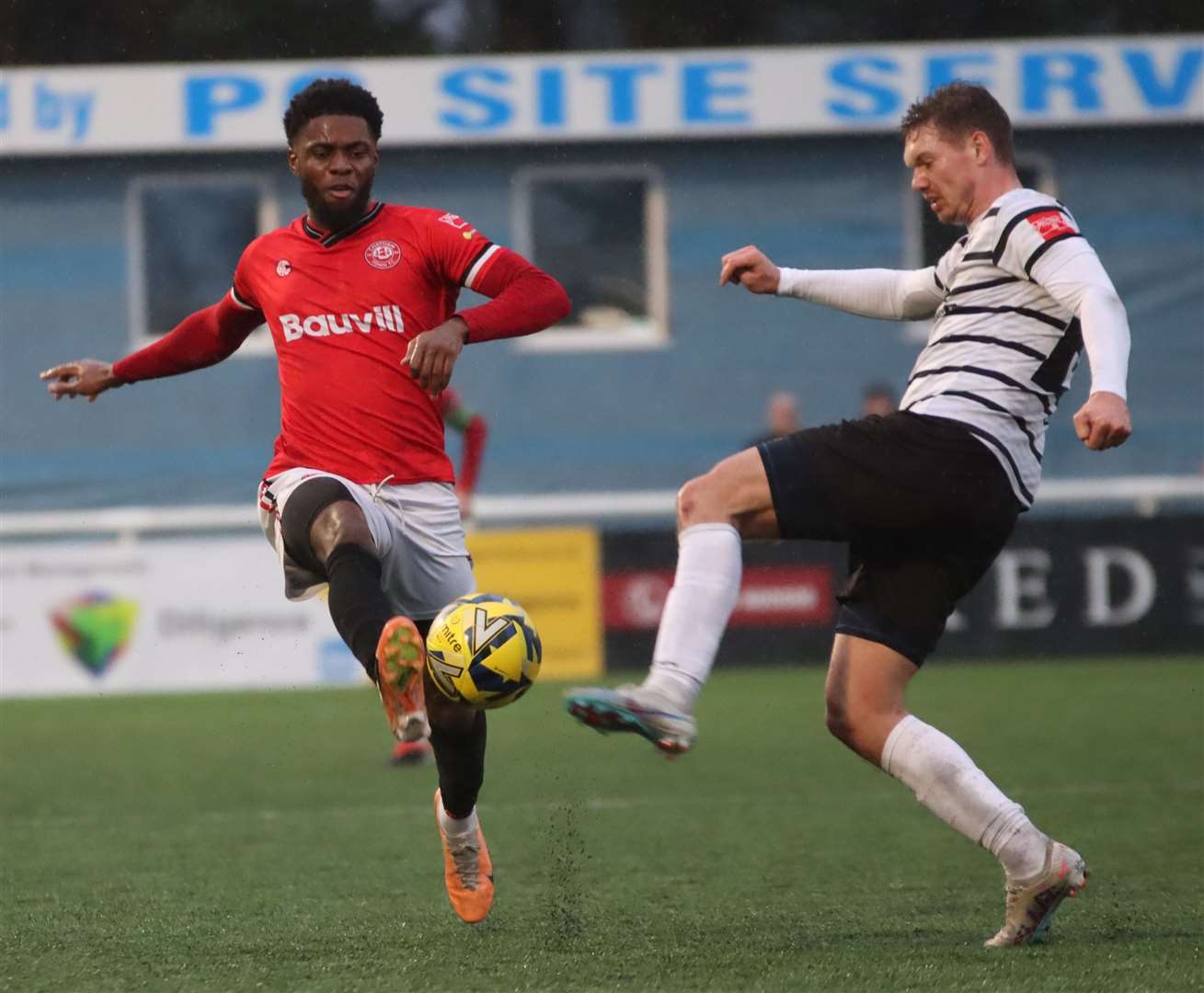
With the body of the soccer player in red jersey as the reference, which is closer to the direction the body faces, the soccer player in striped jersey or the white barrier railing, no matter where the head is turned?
the soccer player in striped jersey

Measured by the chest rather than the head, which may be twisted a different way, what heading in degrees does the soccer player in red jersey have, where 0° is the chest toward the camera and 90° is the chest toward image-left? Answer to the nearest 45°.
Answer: approximately 0°

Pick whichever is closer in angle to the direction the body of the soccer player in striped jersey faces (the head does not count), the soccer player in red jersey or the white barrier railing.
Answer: the soccer player in red jersey

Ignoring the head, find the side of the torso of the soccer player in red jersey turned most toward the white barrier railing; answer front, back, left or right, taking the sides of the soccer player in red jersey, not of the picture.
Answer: back

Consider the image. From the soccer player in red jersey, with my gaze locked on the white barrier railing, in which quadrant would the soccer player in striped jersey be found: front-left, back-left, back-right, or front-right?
back-right

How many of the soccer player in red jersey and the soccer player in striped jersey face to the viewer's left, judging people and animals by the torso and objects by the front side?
1

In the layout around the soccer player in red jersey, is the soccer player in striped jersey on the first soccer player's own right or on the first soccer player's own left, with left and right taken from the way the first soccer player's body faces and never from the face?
on the first soccer player's own left

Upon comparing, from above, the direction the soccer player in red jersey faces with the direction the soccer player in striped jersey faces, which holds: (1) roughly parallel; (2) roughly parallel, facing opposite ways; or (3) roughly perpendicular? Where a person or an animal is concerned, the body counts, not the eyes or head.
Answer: roughly perpendicular

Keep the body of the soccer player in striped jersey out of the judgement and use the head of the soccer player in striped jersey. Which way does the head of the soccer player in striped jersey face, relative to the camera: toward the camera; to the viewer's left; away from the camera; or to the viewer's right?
to the viewer's left

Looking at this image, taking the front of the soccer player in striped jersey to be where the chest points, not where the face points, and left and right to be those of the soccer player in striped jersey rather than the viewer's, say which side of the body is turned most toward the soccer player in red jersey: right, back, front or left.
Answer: front

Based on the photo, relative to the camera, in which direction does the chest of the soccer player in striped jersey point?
to the viewer's left

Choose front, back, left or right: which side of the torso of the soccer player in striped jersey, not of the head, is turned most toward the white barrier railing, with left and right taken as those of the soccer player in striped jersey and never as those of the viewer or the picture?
right
